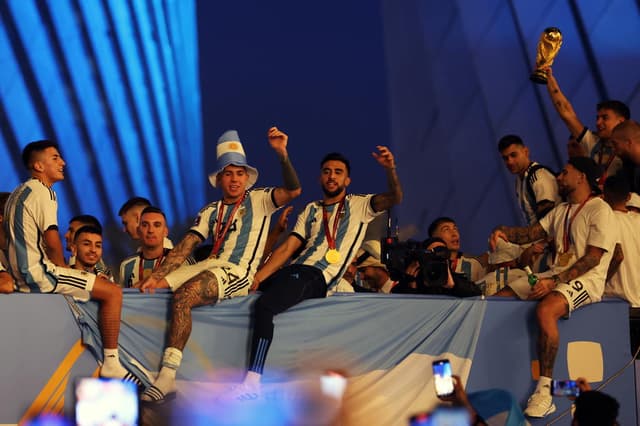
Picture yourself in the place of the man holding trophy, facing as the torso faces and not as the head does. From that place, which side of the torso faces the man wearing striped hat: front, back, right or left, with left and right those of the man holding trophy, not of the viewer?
front

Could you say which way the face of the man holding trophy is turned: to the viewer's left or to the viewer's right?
to the viewer's left

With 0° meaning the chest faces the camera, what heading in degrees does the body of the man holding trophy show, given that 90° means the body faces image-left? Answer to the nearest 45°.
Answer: approximately 45°

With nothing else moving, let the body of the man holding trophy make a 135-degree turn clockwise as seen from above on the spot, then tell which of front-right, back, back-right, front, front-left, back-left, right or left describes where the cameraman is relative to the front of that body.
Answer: back-left

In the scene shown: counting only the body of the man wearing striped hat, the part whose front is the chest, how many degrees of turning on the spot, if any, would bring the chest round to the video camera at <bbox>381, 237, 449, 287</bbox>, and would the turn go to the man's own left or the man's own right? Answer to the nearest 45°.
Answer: approximately 135° to the man's own left

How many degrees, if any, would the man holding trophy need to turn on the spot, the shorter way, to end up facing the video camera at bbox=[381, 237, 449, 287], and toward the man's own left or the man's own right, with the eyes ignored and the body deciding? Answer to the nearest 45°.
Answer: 0° — they already face it

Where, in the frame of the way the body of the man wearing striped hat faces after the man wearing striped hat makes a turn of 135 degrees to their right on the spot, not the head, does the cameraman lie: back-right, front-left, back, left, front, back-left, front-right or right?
right

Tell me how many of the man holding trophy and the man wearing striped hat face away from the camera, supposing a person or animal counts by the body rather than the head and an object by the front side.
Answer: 0

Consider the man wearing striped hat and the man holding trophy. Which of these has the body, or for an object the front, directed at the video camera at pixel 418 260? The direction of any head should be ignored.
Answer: the man holding trophy
